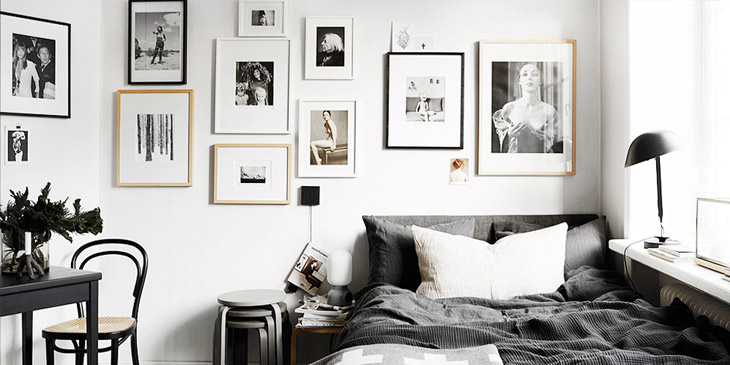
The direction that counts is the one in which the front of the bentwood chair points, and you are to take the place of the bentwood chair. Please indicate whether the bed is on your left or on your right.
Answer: on your left

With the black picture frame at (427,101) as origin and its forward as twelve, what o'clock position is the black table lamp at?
The black table lamp is roughly at 10 o'clock from the black picture frame.

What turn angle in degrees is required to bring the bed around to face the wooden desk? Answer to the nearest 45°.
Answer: approximately 90° to its right

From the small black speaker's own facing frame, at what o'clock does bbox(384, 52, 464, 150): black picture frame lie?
The black picture frame is roughly at 9 o'clock from the small black speaker.

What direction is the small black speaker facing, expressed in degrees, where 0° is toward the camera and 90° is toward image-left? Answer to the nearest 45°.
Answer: approximately 0°

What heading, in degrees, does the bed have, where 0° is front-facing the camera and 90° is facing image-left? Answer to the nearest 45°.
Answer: approximately 0°

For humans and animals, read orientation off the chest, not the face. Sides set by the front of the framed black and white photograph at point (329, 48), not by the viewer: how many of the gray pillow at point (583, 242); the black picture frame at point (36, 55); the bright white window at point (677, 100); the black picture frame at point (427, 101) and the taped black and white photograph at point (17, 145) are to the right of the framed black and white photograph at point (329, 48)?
2

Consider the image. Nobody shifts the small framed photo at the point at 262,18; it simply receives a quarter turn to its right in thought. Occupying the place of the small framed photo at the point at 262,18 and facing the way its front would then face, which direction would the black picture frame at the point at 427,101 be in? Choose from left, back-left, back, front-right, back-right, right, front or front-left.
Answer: back
